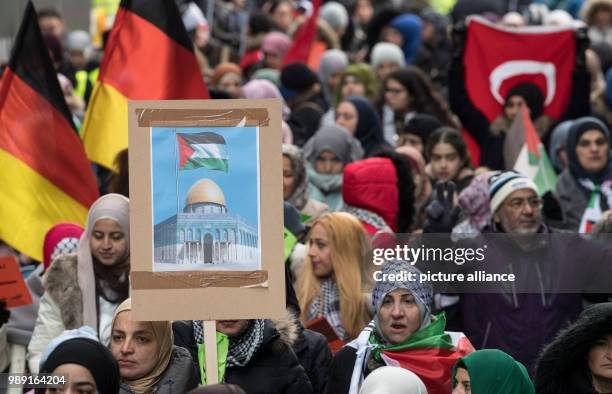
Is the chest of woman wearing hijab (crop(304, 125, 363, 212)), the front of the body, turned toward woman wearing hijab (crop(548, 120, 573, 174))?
no

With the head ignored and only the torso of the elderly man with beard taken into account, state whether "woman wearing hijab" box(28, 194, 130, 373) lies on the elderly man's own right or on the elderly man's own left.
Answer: on the elderly man's own right

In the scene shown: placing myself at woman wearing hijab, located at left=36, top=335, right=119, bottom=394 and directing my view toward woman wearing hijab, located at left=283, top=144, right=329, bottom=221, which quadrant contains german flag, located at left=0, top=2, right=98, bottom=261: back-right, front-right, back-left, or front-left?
front-left

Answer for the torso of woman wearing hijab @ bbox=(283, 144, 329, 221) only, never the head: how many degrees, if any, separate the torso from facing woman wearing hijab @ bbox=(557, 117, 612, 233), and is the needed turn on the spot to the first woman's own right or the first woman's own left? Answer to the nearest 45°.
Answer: approximately 135° to the first woman's own left

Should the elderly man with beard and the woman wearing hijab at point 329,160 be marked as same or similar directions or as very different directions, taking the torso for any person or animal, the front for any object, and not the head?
same or similar directions

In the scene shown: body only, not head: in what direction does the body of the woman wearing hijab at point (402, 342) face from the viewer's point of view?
toward the camera

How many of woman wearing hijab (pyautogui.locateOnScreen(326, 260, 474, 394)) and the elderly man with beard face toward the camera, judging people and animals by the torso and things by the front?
2

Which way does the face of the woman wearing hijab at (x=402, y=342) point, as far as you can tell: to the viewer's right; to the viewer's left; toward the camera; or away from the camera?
toward the camera

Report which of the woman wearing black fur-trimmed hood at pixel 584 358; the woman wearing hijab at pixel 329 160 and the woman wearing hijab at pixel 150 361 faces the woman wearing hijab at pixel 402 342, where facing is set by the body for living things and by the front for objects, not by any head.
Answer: the woman wearing hijab at pixel 329 160

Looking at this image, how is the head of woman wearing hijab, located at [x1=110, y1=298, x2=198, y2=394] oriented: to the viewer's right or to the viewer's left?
to the viewer's left

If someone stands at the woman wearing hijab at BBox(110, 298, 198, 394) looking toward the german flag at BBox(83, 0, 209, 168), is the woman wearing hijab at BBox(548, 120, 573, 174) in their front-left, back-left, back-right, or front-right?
front-right

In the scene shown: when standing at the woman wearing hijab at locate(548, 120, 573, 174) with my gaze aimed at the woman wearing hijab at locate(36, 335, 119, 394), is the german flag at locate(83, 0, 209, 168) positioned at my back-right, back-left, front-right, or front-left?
front-right

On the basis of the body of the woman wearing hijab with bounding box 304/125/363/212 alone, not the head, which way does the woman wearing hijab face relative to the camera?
toward the camera

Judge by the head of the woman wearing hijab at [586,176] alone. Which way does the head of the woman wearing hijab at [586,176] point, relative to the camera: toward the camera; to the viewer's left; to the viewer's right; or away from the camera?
toward the camera
